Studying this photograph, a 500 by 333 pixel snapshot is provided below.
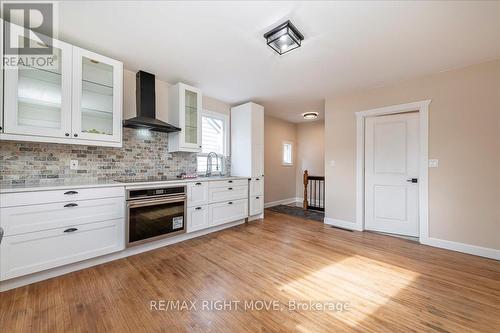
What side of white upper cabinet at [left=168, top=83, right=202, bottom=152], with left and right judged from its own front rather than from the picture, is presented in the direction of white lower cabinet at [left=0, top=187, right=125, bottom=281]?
right

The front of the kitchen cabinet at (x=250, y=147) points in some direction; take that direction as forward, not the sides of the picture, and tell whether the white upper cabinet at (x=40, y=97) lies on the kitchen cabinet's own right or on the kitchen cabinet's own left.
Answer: on the kitchen cabinet's own right

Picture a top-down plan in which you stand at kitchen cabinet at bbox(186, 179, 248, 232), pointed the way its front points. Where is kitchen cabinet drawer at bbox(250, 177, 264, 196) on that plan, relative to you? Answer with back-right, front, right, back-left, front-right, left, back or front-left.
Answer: left

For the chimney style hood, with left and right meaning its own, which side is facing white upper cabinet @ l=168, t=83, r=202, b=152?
left

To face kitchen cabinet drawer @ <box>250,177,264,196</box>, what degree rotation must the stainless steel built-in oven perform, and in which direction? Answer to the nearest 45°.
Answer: approximately 90° to its left

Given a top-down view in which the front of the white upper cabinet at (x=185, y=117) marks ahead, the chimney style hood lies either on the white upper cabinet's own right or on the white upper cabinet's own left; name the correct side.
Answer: on the white upper cabinet's own right

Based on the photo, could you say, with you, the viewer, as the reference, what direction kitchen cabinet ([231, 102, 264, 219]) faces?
facing the viewer and to the right of the viewer

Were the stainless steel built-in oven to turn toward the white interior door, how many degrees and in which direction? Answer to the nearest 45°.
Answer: approximately 45° to its left

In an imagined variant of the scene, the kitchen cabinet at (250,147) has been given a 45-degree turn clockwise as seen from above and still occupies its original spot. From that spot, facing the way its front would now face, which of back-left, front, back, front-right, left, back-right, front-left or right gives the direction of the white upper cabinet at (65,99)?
front-right

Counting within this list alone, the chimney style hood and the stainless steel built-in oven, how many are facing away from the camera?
0

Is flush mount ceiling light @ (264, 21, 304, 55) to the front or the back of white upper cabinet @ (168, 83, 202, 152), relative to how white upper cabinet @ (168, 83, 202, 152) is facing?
to the front

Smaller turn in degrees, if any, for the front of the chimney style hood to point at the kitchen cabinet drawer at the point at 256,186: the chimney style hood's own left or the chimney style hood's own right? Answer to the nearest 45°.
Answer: approximately 45° to the chimney style hood's own left

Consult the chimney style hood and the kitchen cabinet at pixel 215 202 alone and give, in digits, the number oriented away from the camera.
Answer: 0
